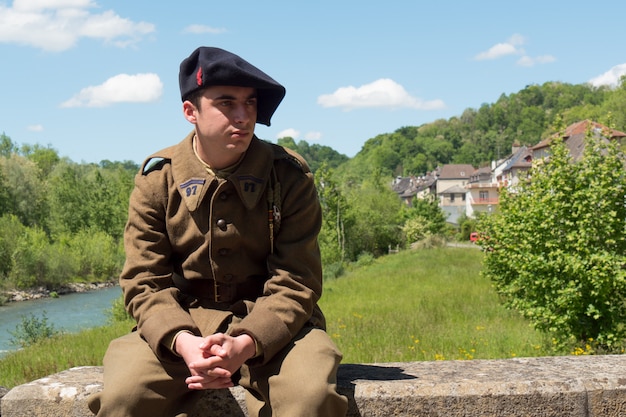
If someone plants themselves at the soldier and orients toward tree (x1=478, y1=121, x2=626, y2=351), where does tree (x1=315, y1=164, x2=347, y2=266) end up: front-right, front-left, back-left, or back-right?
front-left

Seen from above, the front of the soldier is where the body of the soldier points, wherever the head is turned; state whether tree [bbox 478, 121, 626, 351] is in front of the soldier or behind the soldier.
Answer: behind

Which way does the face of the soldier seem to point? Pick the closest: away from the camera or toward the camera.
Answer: toward the camera

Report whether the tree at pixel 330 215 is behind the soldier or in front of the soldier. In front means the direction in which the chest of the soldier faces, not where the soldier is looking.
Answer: behind

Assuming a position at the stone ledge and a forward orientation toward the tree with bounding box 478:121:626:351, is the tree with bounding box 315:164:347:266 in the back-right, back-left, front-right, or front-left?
front-left

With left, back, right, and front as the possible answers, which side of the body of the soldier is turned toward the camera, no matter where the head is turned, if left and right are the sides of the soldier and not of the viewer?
front
